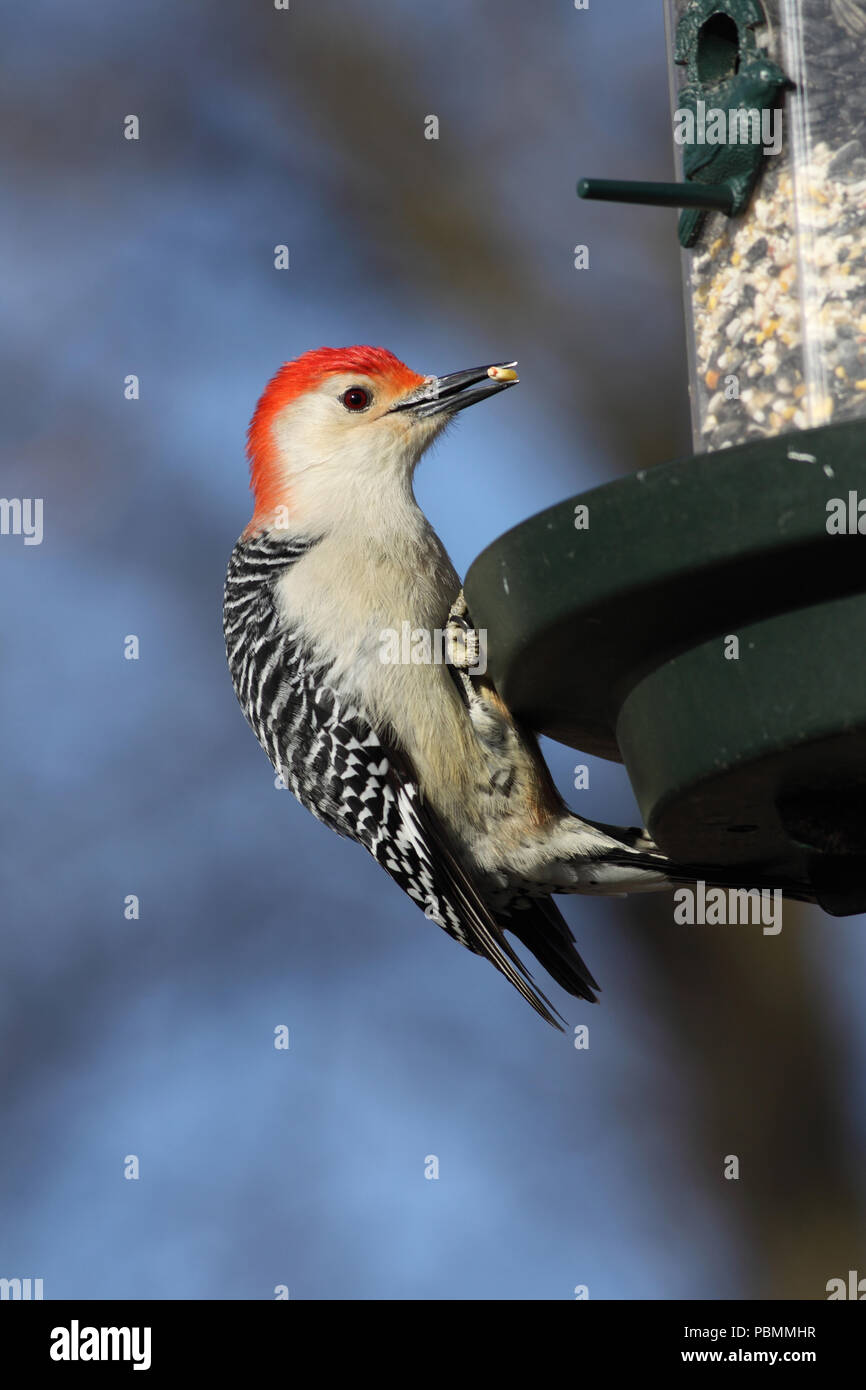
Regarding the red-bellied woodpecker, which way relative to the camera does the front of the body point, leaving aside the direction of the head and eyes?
to the viewer's right
